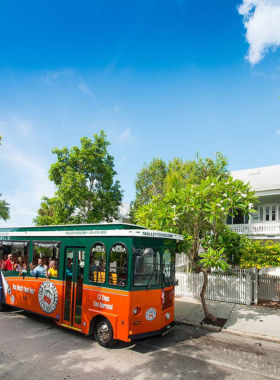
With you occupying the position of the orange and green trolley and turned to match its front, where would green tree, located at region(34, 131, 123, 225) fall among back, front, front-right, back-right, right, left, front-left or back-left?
back-left

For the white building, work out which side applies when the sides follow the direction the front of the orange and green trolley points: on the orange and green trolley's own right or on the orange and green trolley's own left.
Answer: on the orange and green trolley's own left

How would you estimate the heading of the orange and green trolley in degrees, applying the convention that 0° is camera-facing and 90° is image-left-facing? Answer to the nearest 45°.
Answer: approximately 315°
